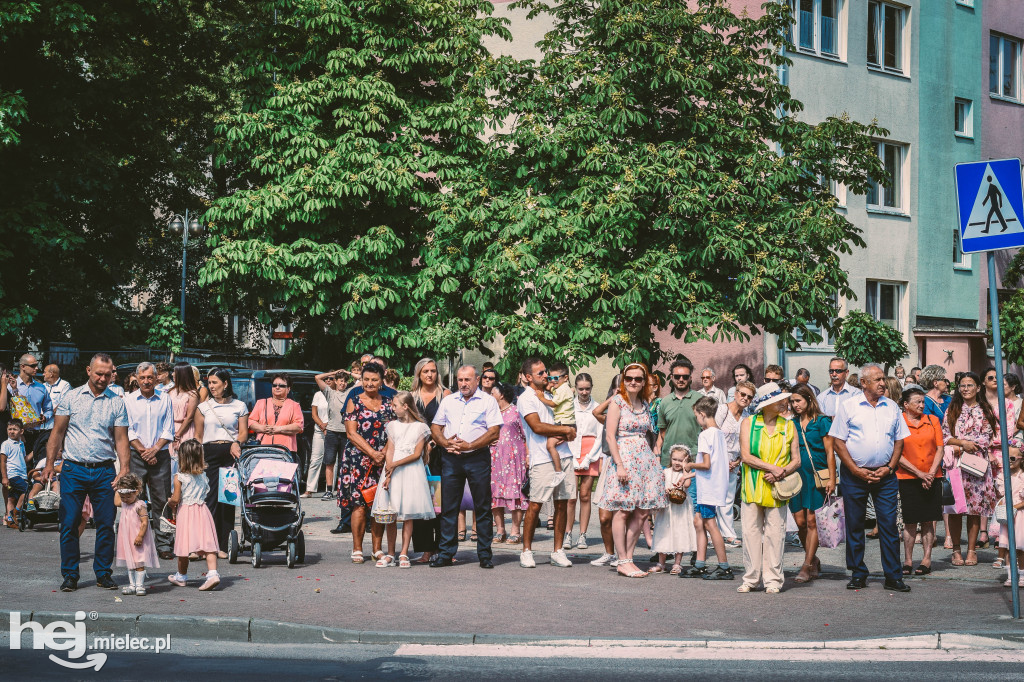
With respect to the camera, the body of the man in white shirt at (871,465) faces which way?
toward the camera

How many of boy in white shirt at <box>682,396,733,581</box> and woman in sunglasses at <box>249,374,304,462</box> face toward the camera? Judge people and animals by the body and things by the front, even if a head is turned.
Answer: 1

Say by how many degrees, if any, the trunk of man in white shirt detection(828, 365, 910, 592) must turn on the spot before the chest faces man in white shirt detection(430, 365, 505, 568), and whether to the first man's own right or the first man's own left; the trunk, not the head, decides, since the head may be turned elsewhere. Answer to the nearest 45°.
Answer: approximately 90° to the first man's own right

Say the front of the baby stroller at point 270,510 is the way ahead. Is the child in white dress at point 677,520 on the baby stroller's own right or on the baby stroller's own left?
on the baby stroller's own left

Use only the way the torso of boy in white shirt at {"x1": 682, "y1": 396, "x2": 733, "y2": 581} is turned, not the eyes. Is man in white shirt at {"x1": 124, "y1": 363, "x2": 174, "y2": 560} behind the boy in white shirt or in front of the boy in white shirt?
in front

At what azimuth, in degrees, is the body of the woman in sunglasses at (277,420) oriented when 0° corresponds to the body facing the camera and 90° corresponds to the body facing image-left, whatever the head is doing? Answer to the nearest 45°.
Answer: approximately 0°

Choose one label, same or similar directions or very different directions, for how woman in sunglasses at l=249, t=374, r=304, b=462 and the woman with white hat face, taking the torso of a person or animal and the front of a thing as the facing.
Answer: same or similar directions

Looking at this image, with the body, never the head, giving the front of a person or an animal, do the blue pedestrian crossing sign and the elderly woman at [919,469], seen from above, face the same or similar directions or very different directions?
same or similar directions

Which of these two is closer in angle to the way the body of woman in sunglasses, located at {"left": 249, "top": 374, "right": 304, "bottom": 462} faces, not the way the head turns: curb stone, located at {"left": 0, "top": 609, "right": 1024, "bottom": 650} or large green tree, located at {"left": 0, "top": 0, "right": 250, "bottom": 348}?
the curb stone

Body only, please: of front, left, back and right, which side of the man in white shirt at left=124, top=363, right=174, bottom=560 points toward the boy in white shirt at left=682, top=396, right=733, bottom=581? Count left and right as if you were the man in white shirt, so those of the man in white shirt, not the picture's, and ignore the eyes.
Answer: left

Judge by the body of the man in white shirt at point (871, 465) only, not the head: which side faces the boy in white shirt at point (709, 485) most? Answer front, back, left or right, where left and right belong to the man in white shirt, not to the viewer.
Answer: right
